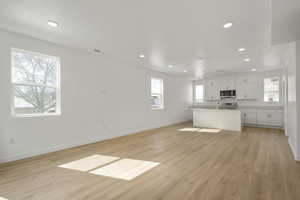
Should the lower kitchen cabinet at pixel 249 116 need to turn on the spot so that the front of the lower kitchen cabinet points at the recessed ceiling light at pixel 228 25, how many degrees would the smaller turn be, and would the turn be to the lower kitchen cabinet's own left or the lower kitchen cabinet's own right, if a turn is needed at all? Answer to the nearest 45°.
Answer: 0° — it already faces it

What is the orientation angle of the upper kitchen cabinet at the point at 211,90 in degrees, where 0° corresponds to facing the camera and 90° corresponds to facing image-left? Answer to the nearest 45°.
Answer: approximately 0°

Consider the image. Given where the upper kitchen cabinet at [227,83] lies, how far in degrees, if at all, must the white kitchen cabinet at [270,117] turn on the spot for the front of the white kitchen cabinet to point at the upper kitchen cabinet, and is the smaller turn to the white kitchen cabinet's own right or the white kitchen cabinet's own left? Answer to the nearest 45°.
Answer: approximately 90° to the white kitchen cabinet's own right

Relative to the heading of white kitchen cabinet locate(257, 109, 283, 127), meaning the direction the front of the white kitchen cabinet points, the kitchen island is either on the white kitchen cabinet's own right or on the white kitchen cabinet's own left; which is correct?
on the white kitchen cabinet's own right

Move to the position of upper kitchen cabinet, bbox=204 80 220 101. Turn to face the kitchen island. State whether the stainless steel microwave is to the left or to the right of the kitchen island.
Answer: left

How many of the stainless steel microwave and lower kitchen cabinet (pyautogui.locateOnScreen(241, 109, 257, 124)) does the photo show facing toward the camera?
2

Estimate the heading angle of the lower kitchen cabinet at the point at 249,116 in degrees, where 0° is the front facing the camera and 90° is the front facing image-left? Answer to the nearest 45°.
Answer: approximately 0°

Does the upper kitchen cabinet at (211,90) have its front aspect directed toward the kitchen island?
yes
